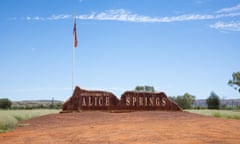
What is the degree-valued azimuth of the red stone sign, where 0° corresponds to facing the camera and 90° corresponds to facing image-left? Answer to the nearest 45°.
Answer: approximately 0°
